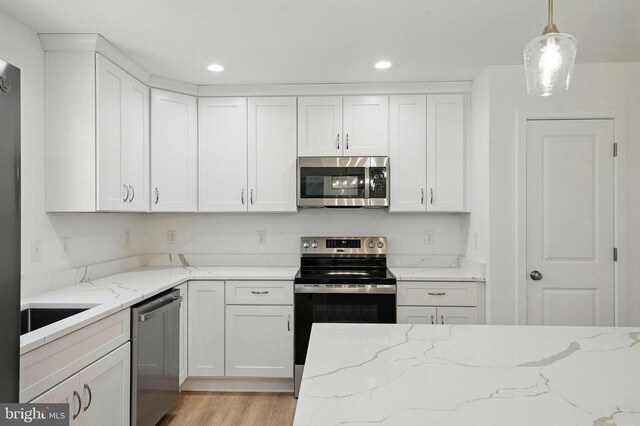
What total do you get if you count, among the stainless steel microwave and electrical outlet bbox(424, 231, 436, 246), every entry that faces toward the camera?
2

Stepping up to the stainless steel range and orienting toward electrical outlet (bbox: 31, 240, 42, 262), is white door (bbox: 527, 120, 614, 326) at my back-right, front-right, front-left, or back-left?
back-left

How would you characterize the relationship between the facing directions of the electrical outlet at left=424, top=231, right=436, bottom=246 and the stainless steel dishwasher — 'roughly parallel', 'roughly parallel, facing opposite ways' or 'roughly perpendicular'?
roughly perpendicular

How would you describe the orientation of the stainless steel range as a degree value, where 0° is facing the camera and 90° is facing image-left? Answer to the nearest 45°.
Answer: approximately 0°

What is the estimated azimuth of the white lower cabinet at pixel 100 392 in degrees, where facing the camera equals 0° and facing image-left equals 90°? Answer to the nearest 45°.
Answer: approximately 315°

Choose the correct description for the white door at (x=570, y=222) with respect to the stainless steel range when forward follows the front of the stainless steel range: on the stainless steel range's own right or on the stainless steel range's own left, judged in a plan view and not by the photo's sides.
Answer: on the stainless steel range's own left

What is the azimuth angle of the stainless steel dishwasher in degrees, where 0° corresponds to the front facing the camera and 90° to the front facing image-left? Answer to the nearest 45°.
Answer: approximately 315°

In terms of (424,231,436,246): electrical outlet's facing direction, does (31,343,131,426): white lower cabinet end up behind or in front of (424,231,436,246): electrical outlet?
in front

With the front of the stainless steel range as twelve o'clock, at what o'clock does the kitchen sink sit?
The kitchen sink is roughly at 2 o'clock from the stainless steel range.

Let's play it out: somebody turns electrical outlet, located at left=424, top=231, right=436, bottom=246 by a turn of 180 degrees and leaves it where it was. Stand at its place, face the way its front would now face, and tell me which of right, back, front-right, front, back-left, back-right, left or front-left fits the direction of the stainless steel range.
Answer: back-left

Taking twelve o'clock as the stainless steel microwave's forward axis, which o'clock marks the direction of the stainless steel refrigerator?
The stainless steel refrigerator is roughly at 1 o'clock from the stainless steel microwave.

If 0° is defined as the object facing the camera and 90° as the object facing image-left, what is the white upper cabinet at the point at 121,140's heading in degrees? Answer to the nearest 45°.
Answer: approximately 315°

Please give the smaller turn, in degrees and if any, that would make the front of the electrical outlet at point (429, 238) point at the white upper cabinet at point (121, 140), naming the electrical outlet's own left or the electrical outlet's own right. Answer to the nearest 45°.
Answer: approximately 45° to the electrical outlet's own right

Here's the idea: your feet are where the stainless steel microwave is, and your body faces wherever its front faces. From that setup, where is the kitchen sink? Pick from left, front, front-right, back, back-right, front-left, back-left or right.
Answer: front-right

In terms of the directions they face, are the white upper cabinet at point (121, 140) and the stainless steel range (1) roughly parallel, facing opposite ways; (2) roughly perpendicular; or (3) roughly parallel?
roughly perpendicular

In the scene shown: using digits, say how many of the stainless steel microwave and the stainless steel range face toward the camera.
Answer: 2
